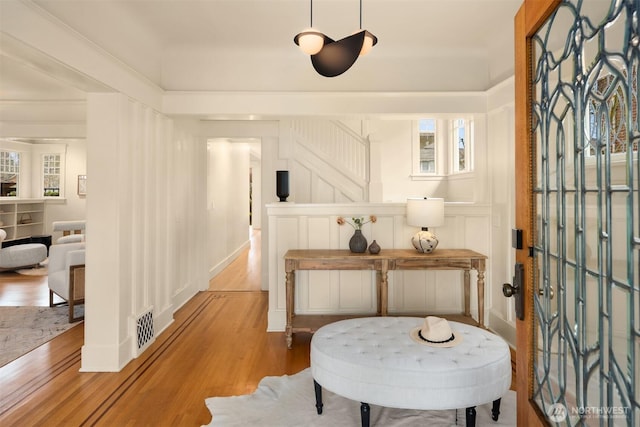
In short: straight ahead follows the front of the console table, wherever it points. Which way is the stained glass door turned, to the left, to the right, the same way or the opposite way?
to the right

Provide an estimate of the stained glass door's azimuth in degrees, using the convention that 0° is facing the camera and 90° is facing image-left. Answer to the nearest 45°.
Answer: approximately 45°

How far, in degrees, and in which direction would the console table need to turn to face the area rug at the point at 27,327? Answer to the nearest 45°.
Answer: approximately 90° to its right

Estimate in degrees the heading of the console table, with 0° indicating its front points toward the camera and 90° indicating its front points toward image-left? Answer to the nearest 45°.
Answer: approximately 0°

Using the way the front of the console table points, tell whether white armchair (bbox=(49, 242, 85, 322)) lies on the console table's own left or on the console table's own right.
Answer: on the console table's own right

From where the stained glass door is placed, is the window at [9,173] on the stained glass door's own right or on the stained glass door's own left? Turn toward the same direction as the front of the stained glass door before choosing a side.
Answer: on the stained glass door's own right

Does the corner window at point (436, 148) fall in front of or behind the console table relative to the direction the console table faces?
behind

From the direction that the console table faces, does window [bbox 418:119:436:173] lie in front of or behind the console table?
behind

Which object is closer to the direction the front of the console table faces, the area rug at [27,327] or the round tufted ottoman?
the round tufted ottoman

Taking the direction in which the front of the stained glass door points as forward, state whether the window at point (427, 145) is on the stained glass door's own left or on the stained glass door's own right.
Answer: on the stained glass door's own right

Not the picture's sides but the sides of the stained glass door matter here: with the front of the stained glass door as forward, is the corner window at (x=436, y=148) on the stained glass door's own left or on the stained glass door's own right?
on the stained glass door's own right
